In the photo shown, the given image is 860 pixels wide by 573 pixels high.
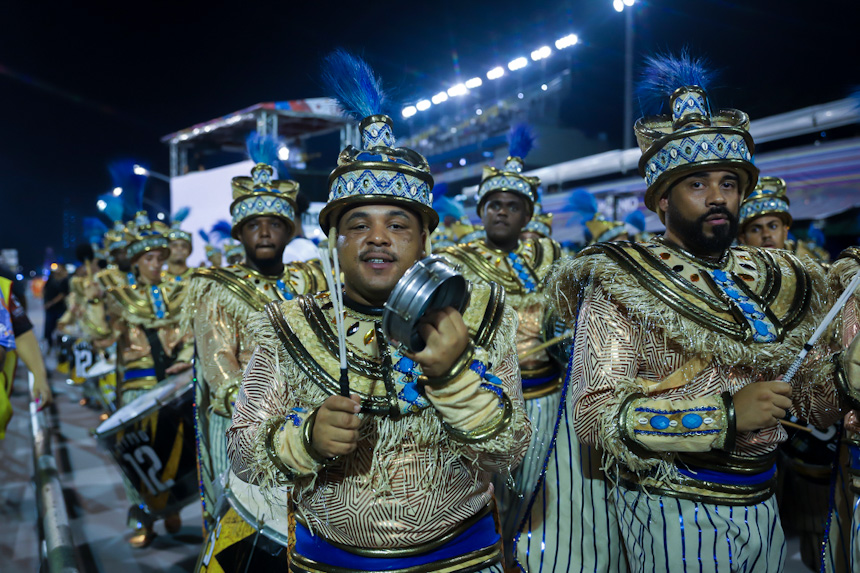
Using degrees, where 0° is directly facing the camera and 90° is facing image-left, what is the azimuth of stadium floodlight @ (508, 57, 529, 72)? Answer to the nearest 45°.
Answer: approximately 45°

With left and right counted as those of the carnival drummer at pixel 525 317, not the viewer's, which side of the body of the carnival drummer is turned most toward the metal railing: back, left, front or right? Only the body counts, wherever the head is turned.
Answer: right

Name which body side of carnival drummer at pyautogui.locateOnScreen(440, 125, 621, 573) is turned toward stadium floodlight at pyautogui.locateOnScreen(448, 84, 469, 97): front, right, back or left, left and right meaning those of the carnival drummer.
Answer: back

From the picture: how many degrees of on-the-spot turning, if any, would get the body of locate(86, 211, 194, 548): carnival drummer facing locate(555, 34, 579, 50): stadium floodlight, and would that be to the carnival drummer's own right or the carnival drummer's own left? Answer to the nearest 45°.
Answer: approximately 90° to the carnival drummer's own left

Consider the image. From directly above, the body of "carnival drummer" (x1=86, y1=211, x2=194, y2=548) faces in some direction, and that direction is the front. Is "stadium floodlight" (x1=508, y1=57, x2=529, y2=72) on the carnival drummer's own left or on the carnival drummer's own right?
on the carnival drummer's own left

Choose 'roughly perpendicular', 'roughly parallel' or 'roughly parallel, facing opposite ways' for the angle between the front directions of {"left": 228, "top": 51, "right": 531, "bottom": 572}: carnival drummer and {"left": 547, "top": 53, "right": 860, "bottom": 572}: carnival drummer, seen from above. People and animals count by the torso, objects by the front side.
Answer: roughly parallel

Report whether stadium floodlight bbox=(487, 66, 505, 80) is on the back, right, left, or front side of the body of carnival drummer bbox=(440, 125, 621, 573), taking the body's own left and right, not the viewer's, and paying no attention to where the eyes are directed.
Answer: back

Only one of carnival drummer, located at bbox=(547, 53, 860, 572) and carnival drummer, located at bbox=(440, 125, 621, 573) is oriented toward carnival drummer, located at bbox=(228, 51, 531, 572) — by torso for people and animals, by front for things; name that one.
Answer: carnival drummer, located at bbox=(440, 125, 621, 573)

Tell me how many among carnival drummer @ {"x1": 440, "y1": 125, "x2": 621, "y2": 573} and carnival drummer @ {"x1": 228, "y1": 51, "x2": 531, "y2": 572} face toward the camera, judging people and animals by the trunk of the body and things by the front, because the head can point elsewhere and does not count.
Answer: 2

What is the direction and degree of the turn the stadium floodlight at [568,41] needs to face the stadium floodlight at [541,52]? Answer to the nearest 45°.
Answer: approximately 90° to its right

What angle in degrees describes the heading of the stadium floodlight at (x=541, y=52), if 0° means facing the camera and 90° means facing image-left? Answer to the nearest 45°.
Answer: approximately 45°

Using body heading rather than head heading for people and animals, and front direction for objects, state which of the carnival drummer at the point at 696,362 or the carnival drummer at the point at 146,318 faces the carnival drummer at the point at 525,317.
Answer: the carnival drummer at the point at 146,318

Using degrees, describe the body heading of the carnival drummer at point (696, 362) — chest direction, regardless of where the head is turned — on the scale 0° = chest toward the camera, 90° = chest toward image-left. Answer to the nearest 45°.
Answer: approximately 315°

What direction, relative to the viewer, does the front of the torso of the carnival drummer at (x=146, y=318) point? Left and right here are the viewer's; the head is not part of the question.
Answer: facing the viewer and to the right of the viewer

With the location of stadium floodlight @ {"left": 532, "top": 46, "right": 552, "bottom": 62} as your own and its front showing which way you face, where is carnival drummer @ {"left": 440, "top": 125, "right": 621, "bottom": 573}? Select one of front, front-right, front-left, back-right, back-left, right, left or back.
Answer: front-left

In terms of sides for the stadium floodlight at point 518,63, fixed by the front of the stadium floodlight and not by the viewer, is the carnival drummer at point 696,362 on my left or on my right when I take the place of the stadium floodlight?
on my left

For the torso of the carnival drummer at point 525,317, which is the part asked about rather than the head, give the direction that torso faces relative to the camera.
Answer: toward the camera

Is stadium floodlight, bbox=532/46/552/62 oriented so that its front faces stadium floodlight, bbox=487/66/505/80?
no

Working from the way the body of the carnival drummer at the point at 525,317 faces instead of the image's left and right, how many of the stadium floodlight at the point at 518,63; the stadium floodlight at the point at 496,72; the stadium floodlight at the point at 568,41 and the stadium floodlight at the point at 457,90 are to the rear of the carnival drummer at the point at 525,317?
4

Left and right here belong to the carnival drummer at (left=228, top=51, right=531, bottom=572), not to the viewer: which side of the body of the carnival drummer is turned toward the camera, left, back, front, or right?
front
